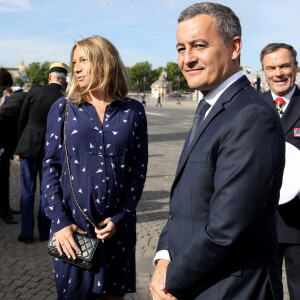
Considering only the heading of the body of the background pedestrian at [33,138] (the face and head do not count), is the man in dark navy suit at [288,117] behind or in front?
behind

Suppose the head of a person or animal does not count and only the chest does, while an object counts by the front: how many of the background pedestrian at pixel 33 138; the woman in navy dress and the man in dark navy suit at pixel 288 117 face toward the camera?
2

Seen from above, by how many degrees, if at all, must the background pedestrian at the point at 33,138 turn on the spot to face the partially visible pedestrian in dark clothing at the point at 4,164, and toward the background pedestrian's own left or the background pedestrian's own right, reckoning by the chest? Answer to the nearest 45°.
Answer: approximately 45° to the background pedestrian's own left

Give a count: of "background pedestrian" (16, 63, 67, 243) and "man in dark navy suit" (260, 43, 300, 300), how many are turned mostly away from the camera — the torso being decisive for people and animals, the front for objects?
1

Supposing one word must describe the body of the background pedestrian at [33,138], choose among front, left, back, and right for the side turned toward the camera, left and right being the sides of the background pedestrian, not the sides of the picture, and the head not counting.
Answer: back

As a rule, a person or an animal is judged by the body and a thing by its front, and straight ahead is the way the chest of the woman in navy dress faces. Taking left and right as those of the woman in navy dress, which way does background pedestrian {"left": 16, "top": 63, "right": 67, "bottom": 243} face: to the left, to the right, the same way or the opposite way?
the opposite way

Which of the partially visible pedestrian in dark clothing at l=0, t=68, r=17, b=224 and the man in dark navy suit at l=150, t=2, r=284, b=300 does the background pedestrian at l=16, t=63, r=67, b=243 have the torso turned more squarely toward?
the partially visible pedestrian in dark clothing

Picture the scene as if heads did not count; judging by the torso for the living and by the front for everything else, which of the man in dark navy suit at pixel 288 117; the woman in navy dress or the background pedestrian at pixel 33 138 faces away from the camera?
the background pedestrian

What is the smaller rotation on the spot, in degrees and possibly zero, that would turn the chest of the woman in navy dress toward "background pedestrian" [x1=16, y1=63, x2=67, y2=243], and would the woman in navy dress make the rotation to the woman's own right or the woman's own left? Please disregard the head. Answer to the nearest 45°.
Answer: approximately 180°

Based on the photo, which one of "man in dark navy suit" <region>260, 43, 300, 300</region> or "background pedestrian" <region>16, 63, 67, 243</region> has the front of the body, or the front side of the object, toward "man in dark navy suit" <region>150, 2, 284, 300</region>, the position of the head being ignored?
"man in dark navy suit" <region>260, 43, 300, 300</region>

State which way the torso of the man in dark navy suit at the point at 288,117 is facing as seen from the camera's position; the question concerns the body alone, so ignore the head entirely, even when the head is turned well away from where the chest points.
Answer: toward the camera

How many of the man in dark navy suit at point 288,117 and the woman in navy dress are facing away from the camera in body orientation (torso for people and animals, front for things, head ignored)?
0
